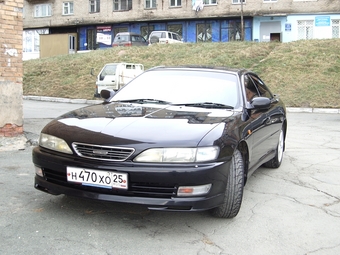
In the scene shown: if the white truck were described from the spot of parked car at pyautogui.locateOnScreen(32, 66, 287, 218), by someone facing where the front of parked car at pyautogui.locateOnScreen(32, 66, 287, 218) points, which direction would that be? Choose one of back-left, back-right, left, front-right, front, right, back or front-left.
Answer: back-right

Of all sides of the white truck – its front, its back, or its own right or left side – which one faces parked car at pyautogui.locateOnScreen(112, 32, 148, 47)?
right

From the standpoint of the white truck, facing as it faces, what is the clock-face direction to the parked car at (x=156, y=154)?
The parked car is roughly at 9 o'clock from the white truck.

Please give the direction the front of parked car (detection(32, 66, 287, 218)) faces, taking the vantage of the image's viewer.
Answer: facing the viewer and to the left of the viewer

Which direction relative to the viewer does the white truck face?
to the viewer's left

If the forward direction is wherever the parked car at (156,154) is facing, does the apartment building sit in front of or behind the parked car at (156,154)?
behind

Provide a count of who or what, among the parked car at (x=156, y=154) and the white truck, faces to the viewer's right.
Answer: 0

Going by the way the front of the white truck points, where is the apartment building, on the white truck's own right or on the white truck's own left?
on the white truck's own right

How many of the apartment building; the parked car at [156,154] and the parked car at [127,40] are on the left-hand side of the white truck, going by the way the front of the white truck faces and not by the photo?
1
